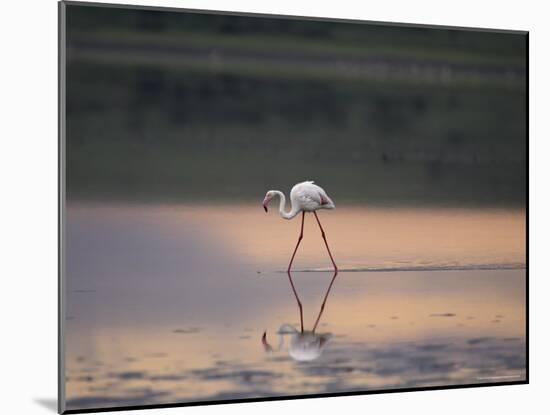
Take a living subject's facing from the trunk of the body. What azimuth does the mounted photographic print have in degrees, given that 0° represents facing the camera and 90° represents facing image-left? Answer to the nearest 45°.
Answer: approximately 315°
